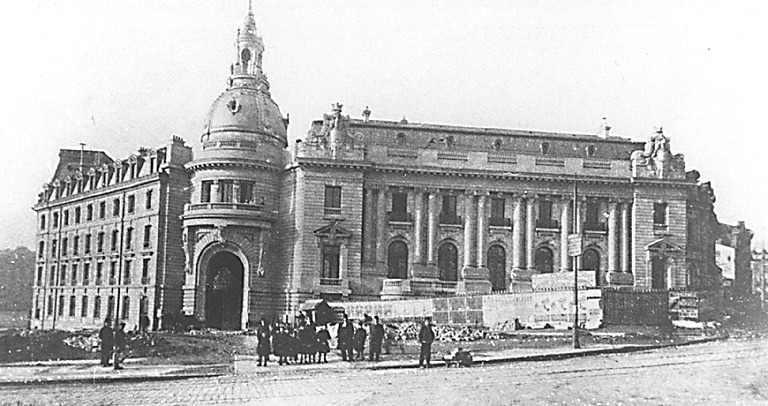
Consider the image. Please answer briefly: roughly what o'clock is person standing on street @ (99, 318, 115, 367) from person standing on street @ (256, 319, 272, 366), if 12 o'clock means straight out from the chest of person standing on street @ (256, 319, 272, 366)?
person standing on street @ (99, 318, 115, 367) is roughly at 3 o'clock from person standing on street @ (256, 319, 272, 366).

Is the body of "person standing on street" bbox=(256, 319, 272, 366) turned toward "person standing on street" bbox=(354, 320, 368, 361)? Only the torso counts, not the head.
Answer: no

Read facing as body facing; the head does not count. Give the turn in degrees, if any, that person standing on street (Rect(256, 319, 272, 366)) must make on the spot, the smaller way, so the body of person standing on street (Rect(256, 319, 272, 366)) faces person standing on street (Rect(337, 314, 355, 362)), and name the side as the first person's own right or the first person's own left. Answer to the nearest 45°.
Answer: approximately 90° to the first person's own left

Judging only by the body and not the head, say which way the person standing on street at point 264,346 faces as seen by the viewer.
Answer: toward the camera

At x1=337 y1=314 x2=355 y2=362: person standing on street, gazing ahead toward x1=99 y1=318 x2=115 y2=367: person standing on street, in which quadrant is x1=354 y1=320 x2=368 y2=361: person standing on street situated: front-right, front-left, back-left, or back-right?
back-right

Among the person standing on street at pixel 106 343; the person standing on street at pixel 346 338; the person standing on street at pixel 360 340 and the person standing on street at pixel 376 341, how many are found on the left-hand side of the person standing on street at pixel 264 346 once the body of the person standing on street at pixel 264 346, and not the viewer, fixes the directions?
3

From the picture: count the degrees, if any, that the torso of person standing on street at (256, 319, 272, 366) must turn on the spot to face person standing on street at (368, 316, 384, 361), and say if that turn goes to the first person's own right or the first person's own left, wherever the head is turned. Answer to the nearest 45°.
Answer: approximately 90° to the first person's own left
